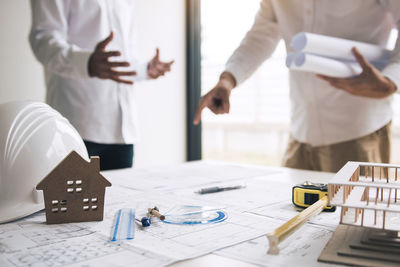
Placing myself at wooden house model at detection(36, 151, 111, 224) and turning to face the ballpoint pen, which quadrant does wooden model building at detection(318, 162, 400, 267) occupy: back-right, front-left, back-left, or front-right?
front-right

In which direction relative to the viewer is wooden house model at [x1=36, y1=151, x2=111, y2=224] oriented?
toward the camera
